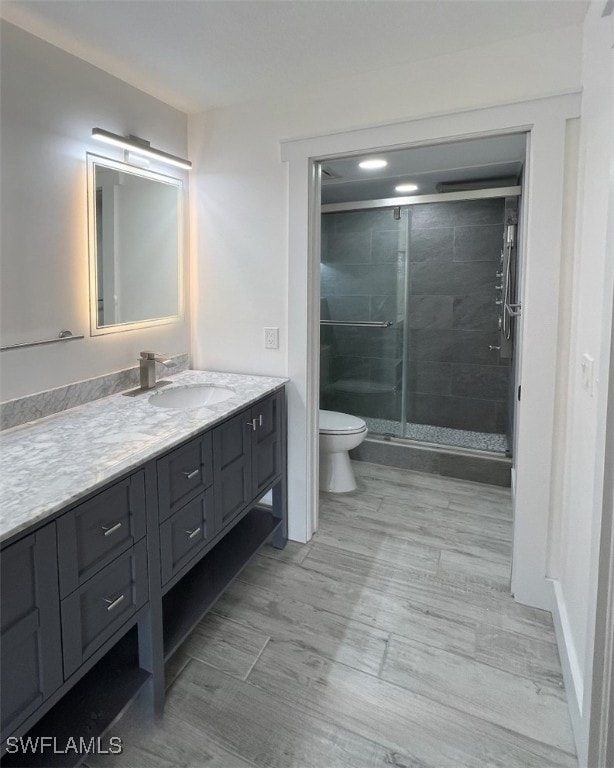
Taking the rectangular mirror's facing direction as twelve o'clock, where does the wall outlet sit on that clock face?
The wall outlet is roughly at 12 o'clock from the rectangular mirror.

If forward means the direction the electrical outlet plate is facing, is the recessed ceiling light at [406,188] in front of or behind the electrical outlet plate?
behind

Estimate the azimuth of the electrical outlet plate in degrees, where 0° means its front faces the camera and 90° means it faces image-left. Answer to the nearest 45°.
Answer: approximately 0°

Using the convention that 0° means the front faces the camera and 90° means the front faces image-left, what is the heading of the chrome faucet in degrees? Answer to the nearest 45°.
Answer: approximately 315°

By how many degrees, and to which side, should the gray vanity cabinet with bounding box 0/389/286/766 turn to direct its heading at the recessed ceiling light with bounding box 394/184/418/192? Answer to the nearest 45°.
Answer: approximately 90° to its left

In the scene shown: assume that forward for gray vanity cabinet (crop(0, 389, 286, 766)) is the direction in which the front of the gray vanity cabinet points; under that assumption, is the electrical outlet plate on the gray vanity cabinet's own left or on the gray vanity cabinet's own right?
on the gray vanity cabinet's own left
